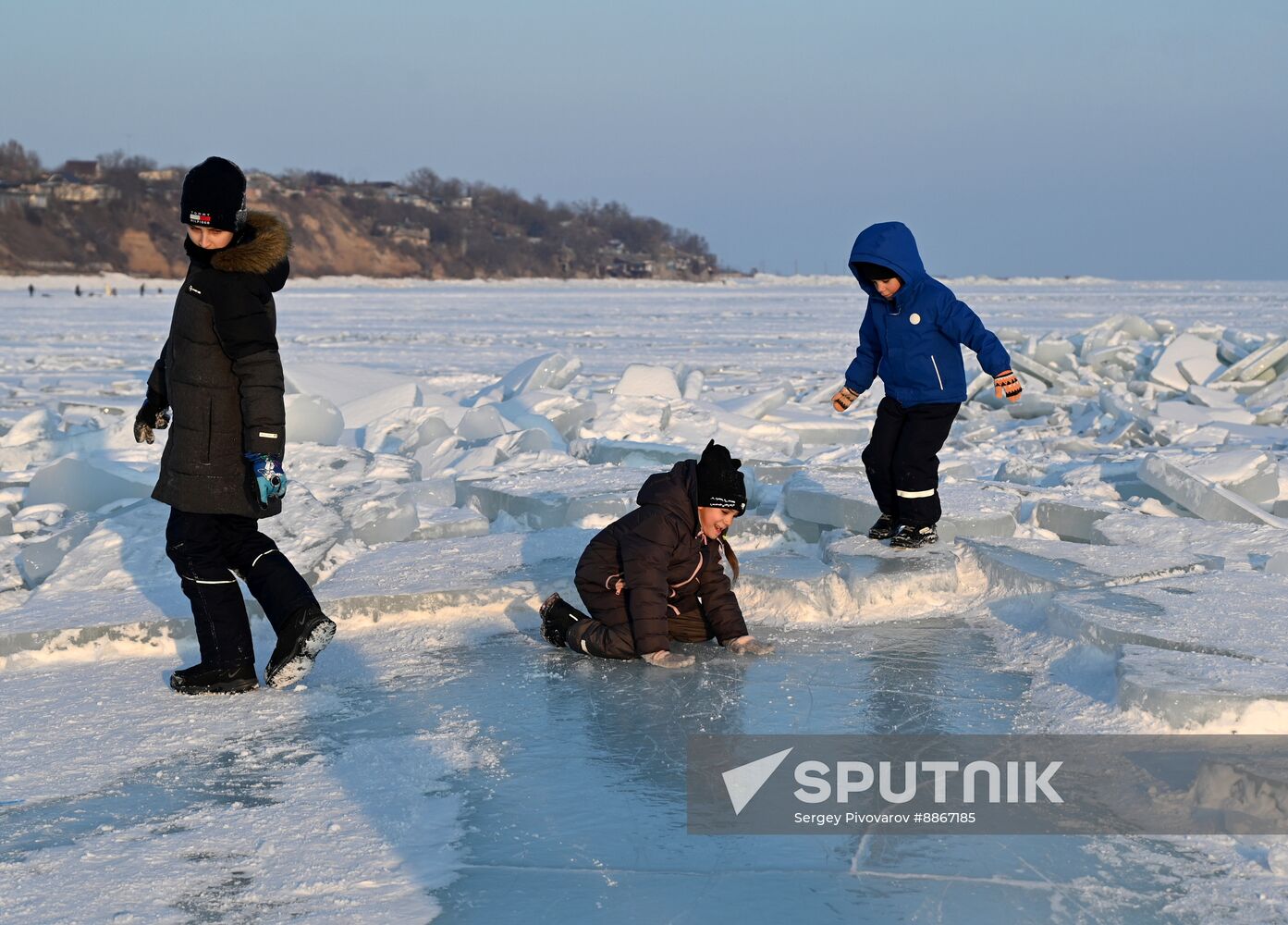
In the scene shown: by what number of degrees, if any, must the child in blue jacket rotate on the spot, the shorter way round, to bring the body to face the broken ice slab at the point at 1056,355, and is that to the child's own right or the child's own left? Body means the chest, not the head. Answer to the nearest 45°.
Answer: approximately 135° to the child's own right

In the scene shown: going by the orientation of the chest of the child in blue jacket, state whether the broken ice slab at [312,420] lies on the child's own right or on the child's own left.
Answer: on the child's own right

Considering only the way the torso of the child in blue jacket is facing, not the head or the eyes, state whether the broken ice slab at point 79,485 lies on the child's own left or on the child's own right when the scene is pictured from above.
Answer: on the child's own right

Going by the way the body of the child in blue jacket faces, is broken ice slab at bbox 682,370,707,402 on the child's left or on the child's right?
on the child's right

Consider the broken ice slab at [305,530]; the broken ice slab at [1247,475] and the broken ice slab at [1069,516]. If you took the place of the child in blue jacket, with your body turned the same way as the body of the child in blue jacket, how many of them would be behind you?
2

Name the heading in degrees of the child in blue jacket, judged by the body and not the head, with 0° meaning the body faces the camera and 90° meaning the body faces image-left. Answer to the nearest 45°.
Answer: approximately 45°

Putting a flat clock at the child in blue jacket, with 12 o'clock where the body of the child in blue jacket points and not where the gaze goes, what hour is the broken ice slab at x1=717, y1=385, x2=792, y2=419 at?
The broken ice slab is roughly at 4 o'clock from the child in blue jacket.

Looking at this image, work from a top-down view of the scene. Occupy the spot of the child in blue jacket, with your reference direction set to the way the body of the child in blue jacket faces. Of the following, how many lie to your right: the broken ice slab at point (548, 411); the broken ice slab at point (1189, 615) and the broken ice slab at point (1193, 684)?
1

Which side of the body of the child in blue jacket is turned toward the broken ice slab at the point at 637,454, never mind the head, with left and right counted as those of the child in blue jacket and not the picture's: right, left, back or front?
right

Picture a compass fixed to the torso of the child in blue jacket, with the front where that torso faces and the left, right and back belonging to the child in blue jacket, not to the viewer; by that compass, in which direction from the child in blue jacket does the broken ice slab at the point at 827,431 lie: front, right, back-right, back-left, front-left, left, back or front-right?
back-right

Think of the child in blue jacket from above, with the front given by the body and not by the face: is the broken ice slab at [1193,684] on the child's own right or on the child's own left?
on the child's own left

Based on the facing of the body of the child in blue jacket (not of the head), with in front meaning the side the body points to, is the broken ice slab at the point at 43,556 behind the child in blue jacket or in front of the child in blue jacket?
in front
